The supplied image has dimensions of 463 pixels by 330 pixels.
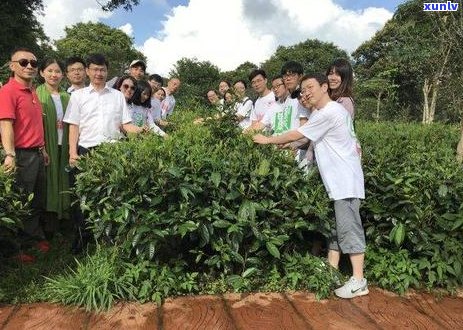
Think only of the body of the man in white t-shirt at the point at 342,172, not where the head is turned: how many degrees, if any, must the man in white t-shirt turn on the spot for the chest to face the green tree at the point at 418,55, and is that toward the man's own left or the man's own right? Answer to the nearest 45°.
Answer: approximately 90° to the man's own right

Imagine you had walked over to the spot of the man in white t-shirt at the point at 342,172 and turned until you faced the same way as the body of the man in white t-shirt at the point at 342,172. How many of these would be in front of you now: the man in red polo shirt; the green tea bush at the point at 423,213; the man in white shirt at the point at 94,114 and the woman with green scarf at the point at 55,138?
3

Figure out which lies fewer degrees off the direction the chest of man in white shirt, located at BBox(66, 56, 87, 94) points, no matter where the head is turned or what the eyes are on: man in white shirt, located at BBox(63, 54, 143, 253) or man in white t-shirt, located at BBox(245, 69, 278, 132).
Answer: the man in white shirt

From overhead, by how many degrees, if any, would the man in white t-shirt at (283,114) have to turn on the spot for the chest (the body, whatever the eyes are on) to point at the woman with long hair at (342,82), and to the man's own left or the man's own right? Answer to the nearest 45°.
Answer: approximately 90° to the man's own left

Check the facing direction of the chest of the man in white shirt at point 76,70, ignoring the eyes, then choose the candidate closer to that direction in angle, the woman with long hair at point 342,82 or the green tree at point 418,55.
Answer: the woman with long hair

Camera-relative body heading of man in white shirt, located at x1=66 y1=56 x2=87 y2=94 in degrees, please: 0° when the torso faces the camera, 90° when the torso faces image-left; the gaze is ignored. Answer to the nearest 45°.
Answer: approximately 0°
